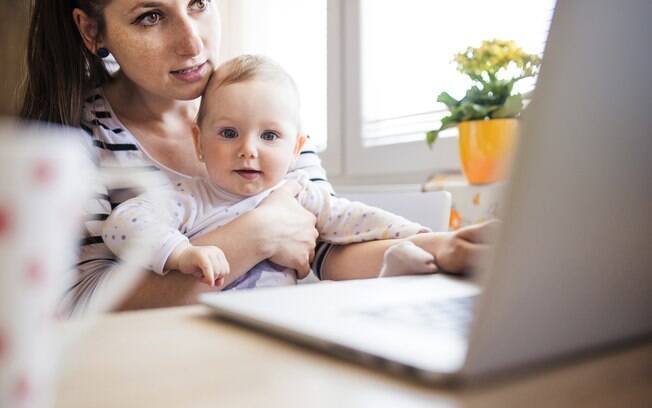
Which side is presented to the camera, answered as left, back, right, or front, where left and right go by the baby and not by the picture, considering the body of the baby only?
front

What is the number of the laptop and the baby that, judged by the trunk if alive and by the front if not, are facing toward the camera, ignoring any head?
1

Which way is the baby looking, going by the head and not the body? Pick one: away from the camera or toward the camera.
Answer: toward the camera

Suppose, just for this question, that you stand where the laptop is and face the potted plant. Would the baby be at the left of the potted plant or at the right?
left

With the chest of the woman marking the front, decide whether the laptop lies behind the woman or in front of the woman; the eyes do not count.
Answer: in front

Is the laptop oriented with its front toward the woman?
yes

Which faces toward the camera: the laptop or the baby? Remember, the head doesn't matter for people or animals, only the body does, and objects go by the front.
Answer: the baby

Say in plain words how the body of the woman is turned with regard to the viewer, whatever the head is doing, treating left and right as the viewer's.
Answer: facing the viewer and to the right of the viewer

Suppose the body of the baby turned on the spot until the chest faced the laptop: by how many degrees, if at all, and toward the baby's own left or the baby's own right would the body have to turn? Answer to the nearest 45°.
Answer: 0° — they already face it

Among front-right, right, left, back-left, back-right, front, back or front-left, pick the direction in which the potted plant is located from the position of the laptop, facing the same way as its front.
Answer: front-right

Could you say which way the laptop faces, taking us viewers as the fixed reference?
facing away from the viewer and to the left of the viewer

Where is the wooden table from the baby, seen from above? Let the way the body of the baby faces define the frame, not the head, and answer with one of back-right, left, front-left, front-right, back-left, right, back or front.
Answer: front

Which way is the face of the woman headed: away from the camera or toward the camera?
toward the camera

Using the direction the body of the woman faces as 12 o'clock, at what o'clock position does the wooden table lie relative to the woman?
The wooden table is roughly at 1 o'clock from the woman.

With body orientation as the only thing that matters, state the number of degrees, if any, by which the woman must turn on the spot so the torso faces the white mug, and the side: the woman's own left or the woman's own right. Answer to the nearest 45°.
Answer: approximately 45° to the woman's own right

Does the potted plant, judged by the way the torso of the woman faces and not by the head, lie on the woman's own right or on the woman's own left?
on the woman's own left
